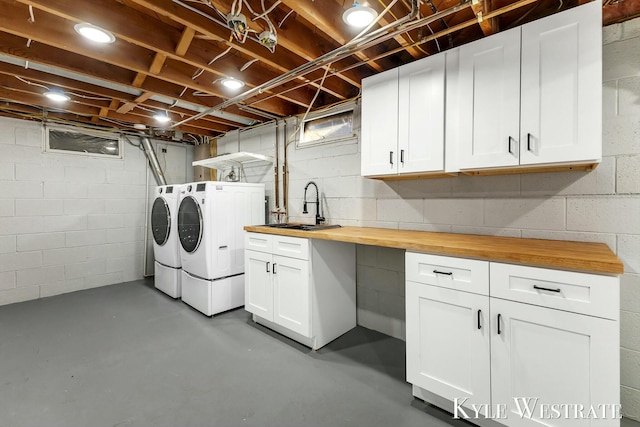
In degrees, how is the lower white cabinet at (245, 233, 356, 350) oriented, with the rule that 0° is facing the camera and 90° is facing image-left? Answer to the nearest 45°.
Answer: approximately 45°

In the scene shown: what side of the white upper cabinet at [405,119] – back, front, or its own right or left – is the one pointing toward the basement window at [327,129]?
right

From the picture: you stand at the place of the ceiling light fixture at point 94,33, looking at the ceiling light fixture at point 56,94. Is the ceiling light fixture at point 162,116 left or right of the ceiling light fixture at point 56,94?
right

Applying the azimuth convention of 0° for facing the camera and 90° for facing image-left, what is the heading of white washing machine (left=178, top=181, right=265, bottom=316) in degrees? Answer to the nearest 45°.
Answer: approximately 45°

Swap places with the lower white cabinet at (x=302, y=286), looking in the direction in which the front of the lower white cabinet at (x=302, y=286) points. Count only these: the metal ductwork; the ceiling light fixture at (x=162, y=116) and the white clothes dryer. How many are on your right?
3

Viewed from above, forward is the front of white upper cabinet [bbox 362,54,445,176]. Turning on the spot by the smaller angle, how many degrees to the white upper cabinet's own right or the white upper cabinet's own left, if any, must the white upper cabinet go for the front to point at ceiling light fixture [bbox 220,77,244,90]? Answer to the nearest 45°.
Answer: approximately 45° to the white upper cabinet's own right
